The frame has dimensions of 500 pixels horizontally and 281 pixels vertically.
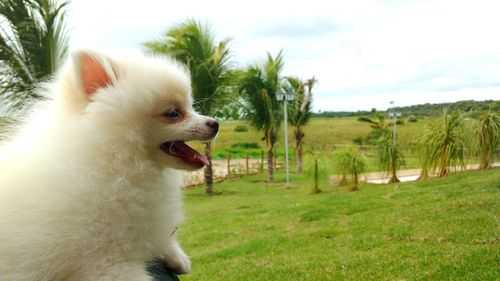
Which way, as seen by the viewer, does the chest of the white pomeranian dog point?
to the viewer's right

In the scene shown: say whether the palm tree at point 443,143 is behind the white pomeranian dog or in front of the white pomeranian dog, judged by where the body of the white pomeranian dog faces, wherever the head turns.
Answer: in front

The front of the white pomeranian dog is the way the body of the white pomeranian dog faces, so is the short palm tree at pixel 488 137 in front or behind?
in front

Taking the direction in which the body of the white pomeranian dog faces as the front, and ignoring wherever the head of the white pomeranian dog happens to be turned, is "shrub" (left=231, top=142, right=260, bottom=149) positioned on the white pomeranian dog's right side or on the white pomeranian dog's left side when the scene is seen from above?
on the white pomeranian dog's left side

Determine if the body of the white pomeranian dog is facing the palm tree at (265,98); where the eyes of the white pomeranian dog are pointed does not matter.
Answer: no

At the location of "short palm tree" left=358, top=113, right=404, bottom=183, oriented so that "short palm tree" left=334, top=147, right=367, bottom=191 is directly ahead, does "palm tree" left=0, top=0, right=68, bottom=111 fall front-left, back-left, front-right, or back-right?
front-left

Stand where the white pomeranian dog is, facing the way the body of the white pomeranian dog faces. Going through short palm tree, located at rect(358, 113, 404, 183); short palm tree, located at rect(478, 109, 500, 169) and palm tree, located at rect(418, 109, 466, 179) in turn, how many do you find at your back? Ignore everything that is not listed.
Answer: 0

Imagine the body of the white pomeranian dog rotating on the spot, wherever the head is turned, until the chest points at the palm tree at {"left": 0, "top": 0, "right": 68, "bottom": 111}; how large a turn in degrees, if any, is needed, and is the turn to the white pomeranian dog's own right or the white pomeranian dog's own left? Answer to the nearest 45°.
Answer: approximately 90° to the white pomeranian dog's own left

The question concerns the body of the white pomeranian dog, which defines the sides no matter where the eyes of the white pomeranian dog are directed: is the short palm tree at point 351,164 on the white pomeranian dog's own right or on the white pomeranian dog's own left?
on the white pomeranian dog's own left

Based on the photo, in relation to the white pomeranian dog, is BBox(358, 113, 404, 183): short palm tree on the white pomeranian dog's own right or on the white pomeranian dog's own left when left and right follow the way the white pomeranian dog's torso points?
on the white pomeranian dog's own left

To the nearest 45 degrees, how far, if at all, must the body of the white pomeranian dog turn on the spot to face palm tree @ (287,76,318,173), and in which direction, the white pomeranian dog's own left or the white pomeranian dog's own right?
approximately 45° to the white pomeranian dog's own left

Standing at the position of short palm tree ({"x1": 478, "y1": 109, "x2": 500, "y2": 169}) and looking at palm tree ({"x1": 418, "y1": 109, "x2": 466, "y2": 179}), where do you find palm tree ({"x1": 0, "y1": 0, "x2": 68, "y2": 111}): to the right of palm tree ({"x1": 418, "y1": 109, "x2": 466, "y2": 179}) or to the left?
left
